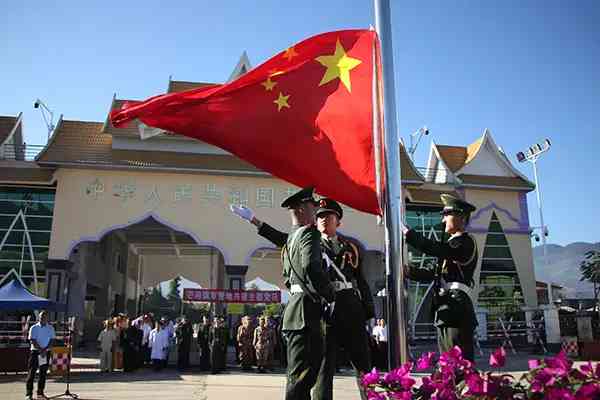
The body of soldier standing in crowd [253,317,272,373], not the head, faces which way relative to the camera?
toward the camera

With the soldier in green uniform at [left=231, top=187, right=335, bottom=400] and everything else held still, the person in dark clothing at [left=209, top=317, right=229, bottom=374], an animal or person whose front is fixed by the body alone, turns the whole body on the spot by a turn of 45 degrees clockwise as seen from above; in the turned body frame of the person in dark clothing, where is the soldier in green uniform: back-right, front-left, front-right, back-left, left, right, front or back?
front-left

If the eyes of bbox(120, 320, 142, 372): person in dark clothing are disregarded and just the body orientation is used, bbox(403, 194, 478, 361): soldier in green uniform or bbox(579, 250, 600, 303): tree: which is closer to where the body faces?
the soldier in green uniform

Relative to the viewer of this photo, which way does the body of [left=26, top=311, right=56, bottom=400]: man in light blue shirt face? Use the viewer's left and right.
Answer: facing the viewer

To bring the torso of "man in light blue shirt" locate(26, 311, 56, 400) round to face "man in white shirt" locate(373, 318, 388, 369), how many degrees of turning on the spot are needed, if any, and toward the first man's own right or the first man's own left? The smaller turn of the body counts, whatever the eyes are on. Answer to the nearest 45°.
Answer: approximately 90° to the first man's own left

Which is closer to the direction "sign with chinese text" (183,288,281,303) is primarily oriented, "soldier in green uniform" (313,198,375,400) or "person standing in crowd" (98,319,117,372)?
the soldier in green uniform

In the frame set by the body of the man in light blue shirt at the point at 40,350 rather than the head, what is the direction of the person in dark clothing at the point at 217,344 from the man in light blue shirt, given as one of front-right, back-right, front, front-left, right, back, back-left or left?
back-left

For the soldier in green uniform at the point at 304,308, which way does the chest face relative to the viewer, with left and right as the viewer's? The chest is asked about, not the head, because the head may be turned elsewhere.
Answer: facing away from the viewer and to the right of the viewer

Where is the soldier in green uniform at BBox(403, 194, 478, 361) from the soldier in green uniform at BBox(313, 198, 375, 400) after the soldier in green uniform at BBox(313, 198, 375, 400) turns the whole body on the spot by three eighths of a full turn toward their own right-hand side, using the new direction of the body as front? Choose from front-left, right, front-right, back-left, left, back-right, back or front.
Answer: right

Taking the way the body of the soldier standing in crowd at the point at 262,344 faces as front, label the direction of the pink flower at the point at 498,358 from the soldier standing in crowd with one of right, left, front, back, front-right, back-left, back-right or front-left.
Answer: front

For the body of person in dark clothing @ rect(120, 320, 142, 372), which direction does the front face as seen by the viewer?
toward the camera

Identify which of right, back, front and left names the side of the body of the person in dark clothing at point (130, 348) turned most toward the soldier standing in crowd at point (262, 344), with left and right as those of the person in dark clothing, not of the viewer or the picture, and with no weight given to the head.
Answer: left

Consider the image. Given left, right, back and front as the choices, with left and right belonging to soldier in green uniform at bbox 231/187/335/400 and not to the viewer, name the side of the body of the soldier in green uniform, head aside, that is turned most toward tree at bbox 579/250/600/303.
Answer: front

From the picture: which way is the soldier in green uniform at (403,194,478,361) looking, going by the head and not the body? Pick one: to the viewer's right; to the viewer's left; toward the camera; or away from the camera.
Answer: to the viewer's left
